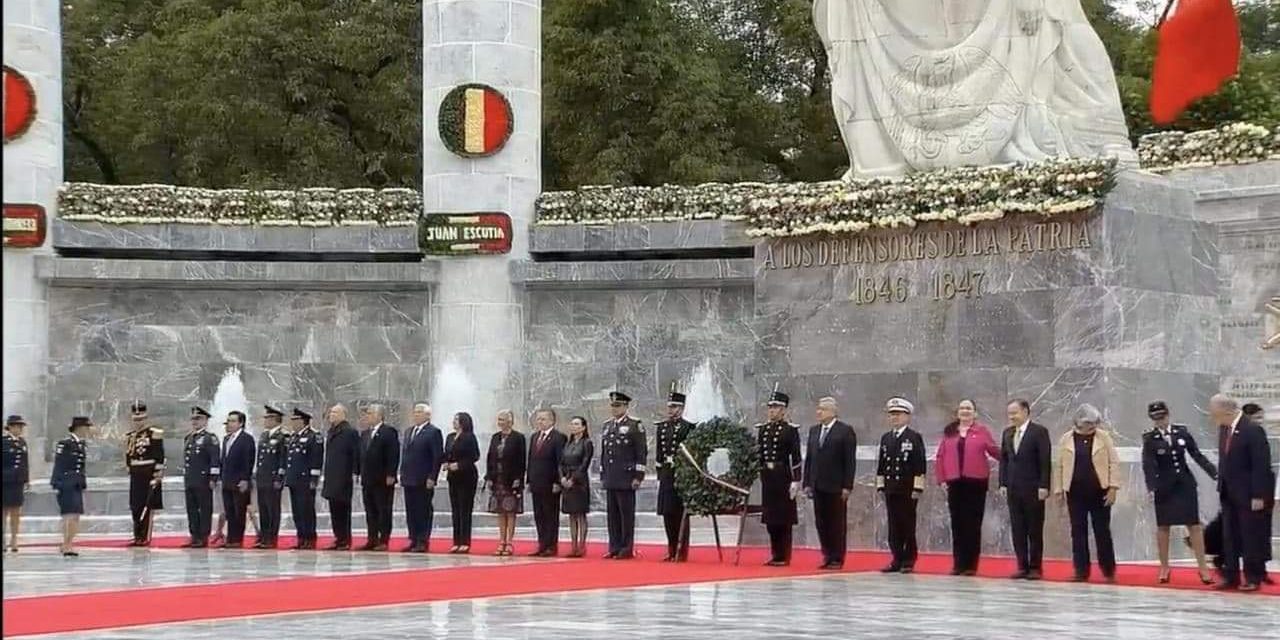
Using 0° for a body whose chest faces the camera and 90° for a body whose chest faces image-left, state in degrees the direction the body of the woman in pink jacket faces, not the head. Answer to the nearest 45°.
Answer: approximately 0°

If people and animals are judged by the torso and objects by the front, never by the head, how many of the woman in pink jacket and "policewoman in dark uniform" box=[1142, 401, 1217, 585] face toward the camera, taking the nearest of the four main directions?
2

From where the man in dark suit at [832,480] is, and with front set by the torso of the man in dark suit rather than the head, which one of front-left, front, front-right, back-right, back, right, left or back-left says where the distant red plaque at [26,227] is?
right

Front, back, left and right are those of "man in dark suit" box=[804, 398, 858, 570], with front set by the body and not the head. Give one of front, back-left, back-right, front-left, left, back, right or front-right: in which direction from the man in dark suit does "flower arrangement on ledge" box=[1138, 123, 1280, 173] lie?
back

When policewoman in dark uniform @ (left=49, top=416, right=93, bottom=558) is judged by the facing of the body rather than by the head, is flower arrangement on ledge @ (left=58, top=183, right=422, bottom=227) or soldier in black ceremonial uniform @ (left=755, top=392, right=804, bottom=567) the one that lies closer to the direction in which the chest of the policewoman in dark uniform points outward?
the soldier in black ceremonial uniform
